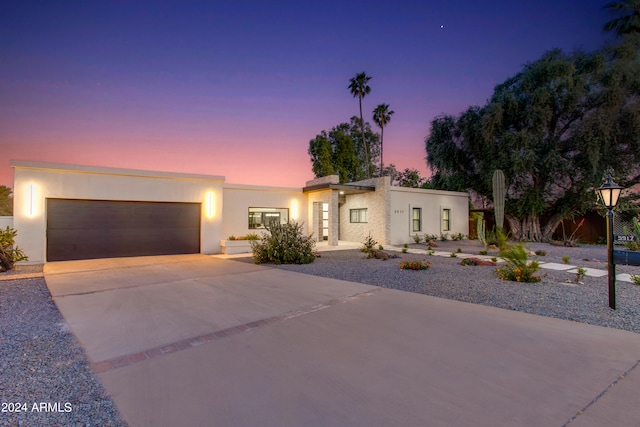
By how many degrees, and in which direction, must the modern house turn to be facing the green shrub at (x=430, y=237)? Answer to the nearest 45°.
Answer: approximately 45° to its left

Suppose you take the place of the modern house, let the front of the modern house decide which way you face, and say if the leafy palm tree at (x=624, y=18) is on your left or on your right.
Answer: on your left

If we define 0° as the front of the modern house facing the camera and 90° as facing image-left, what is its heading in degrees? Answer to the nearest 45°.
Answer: approximately 315°

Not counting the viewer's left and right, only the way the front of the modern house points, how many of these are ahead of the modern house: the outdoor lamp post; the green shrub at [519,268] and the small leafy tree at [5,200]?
2

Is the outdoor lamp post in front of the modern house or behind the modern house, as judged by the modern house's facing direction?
in front

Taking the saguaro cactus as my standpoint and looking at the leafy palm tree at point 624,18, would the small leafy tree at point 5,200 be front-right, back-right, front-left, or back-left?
back-left

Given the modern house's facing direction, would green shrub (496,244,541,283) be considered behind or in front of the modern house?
in front
